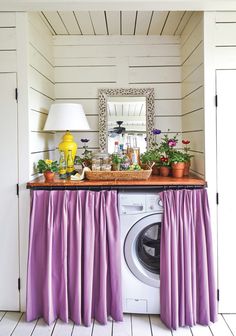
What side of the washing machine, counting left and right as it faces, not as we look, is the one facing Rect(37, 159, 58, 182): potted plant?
right

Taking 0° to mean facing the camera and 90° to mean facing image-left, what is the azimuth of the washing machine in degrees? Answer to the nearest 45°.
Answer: approximately 0°

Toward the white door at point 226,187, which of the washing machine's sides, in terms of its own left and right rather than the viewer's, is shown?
left

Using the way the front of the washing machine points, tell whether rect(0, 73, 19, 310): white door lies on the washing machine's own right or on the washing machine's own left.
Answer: on the washing machine's own right
